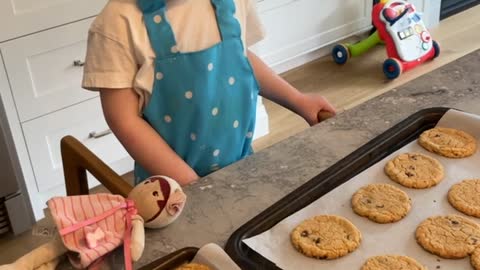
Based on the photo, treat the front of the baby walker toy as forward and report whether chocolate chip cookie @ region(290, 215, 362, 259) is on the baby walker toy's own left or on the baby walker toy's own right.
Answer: on the baby walker toy's own right

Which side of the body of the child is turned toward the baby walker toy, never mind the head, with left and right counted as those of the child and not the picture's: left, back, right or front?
left

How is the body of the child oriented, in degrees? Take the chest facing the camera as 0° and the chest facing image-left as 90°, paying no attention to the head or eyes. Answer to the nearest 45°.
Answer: approximately 315°
